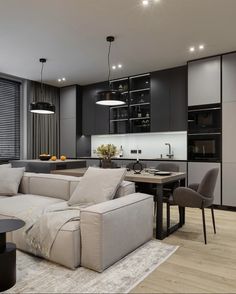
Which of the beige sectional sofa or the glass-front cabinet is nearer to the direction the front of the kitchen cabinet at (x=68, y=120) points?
the beige sectional sofa

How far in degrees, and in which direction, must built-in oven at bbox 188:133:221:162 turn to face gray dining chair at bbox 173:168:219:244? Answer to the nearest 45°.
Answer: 0° — it already faces it

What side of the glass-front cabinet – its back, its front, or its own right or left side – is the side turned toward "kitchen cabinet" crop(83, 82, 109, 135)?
right

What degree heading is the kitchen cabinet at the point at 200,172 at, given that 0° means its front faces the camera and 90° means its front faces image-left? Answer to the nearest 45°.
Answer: approximately 0°

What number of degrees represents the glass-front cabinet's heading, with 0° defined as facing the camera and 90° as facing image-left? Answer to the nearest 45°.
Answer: approximately 45°

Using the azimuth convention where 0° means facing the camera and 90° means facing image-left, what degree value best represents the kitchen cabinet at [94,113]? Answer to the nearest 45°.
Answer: approximately 45°

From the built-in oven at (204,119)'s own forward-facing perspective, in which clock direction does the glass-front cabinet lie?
The glass-front cabinet is roughly at 4 o'clock from the built-in oven.

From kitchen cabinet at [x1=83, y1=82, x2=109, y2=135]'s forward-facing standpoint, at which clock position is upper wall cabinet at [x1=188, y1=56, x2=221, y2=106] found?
The upper wall cabinet is roughly at 9 o'clock from the kitchen cabinet.
